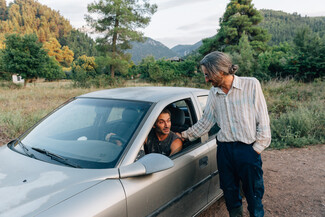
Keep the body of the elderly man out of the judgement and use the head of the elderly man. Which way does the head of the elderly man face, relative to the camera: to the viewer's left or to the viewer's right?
to the viewer's left

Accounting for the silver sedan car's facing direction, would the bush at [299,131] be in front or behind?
behind

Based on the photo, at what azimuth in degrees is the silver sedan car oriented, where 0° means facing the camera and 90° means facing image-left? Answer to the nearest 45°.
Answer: approximately 45°

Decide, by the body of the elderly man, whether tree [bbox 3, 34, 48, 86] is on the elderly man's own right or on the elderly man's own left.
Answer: on the elderly man's own right

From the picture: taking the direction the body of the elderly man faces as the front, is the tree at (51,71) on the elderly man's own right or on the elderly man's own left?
on the elderly man's own right

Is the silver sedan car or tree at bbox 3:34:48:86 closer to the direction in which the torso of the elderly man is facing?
the silver sedan car

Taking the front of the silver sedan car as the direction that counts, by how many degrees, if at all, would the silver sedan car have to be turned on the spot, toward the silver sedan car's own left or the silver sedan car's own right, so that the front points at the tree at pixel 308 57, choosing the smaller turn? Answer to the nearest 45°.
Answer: approximately 180°

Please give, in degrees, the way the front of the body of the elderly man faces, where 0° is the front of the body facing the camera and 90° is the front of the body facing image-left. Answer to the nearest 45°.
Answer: approximately 45°

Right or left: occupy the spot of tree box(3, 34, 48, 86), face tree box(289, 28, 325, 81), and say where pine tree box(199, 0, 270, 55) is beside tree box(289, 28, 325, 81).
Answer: left

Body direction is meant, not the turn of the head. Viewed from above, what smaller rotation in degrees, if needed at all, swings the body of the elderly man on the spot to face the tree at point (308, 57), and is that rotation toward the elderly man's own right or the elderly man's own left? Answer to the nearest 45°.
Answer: approximately 135° to the elderly man's own right

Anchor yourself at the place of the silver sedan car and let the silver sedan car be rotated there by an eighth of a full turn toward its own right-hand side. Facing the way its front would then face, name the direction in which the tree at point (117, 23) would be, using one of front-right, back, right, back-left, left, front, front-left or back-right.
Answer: right
